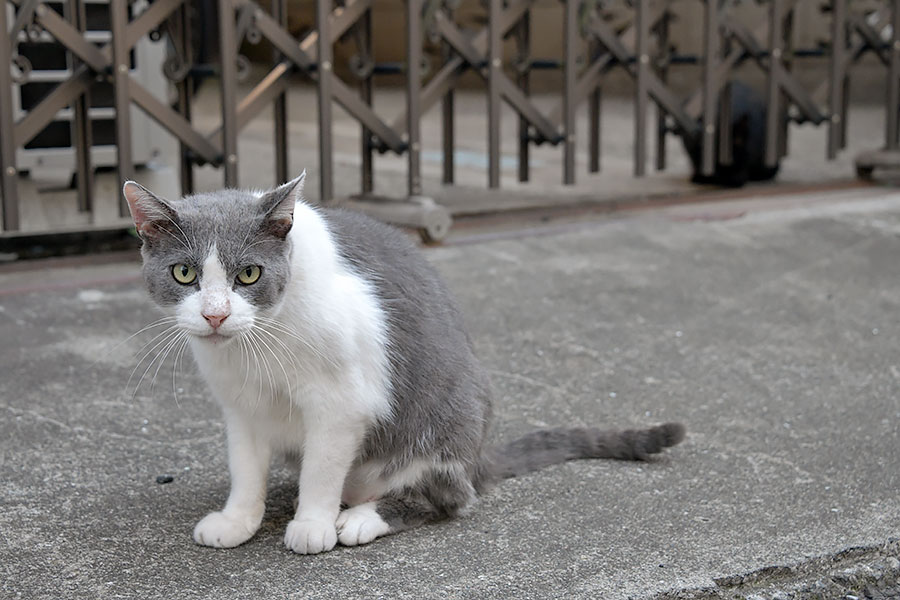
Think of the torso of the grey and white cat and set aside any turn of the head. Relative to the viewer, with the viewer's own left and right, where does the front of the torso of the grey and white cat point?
facing the viewer and to the left of the viewer

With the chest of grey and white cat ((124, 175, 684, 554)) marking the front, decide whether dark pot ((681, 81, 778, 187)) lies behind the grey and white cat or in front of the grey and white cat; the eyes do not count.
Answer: behind

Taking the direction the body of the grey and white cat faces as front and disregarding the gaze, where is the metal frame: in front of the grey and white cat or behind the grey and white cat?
behind

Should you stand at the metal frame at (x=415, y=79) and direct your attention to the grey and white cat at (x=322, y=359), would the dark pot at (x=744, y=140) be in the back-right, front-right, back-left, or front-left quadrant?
back-left
